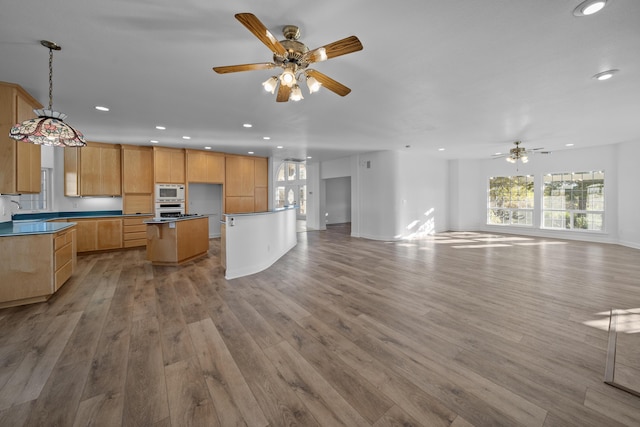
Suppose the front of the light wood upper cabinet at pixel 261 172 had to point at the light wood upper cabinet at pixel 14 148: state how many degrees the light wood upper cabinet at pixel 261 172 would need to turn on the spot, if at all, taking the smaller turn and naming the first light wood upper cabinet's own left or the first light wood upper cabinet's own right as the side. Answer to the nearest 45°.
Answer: approximately 45° to the first light wood upper cabinet's own right

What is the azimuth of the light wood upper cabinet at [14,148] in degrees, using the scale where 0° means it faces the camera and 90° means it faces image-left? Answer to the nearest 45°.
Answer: approximately 315°

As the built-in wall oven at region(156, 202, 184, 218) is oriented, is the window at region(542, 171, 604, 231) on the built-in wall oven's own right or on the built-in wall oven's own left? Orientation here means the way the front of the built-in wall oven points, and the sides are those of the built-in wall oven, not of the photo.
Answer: on the built-in wall oven's own left

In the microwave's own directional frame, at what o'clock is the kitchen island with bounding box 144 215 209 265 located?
The kitchen island is roughly at 12 o'clock from the microwave.

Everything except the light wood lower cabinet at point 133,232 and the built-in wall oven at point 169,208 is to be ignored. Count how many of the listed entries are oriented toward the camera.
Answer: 2

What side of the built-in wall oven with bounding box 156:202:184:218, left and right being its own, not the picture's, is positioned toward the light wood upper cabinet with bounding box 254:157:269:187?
left

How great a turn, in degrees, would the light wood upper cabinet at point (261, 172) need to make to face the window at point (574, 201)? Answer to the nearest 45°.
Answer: approximately 90° to its left

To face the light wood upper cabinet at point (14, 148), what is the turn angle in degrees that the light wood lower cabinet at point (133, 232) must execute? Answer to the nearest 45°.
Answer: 0° — it already faces it
